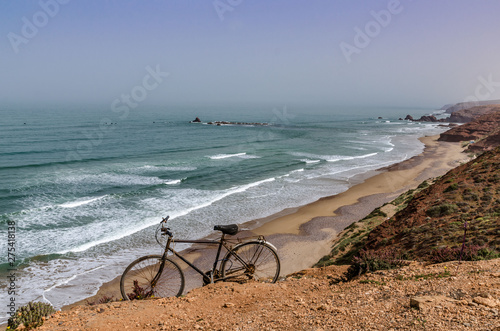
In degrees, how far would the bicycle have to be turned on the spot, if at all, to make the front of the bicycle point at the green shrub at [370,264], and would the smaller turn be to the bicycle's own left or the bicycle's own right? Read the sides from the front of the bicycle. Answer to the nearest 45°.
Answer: approximately 180°

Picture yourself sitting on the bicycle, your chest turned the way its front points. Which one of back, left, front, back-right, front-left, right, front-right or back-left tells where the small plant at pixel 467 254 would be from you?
back

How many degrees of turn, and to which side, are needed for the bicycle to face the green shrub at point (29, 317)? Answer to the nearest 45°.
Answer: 0° — it already faces it

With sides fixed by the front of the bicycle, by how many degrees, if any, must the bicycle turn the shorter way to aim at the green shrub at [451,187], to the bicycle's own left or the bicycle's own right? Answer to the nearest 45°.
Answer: approximately 135° to the bicycle's own right

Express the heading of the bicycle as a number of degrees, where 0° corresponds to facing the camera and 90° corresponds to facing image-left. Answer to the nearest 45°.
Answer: approximately 90°

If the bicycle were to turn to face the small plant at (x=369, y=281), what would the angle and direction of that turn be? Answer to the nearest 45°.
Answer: approximately 180°
